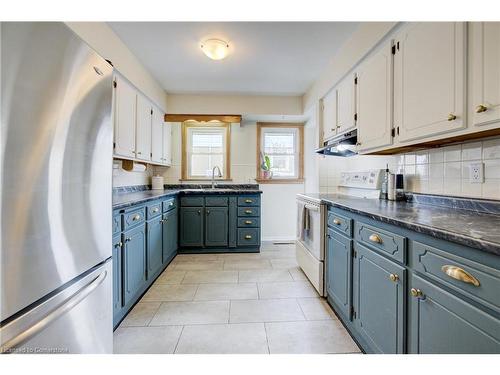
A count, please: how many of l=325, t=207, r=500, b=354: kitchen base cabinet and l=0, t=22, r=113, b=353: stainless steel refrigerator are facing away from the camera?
0

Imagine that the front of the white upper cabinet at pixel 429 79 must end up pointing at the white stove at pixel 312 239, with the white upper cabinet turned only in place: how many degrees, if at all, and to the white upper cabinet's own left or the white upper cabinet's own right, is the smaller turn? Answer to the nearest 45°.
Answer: approximately 90° to the white upper cabinet's own right

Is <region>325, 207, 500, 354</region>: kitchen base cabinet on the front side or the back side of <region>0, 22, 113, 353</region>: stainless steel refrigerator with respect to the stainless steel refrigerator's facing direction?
on the front side

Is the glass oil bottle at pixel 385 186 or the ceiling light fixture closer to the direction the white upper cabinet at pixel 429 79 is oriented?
the ceiling light fixture

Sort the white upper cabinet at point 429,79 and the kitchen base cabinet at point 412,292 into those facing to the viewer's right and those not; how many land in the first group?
0

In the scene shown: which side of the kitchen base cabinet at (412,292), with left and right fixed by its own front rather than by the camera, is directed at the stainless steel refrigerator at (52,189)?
front

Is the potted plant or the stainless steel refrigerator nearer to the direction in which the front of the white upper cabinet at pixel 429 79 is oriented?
the stainless steel refrigerator

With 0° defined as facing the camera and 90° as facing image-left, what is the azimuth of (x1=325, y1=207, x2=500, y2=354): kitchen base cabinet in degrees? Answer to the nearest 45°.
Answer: approximately 45°

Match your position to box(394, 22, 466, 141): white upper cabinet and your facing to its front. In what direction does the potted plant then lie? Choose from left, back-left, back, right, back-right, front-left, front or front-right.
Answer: right

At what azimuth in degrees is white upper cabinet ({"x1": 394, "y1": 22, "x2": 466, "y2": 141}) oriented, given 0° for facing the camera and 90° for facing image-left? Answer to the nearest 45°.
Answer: approximately 45°
